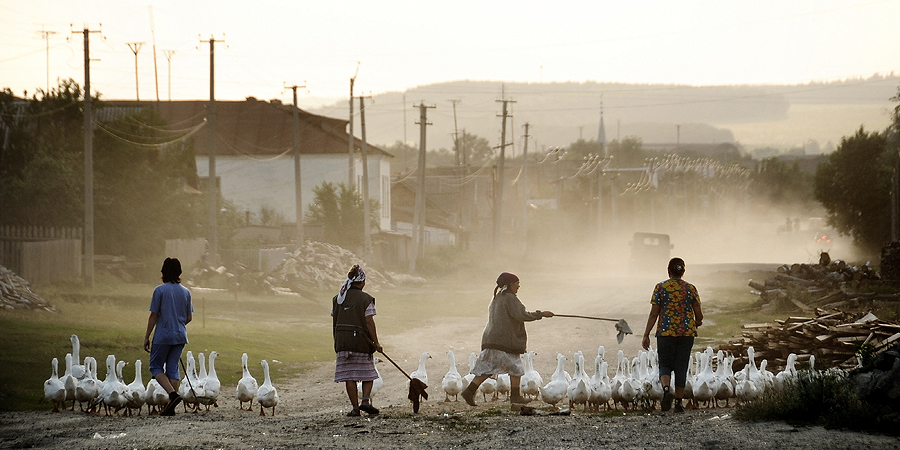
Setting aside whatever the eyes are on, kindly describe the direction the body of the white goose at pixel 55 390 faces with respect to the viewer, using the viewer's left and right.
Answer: facing away from the viewer

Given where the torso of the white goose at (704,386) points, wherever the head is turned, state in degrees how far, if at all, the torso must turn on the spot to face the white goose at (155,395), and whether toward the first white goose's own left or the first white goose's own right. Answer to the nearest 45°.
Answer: approximately 90° to the first white goose's own left

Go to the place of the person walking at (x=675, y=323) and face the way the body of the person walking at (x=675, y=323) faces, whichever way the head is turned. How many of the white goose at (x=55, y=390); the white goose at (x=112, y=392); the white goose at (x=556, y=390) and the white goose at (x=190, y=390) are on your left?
4

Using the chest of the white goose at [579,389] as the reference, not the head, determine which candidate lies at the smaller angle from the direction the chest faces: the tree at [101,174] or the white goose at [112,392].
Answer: the tree

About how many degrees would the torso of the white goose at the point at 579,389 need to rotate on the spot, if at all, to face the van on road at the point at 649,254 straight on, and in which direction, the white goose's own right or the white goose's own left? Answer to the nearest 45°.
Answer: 0° — it already faces it

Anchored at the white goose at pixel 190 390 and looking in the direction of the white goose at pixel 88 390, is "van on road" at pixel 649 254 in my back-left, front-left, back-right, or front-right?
back-right

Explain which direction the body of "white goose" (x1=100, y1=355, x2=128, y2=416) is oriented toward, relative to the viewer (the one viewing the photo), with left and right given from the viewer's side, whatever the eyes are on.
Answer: facing away from the viewer

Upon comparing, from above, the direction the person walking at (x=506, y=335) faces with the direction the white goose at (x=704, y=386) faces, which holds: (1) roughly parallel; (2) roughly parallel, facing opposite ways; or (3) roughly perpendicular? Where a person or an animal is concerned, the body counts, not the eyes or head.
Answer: roughly perpendicular

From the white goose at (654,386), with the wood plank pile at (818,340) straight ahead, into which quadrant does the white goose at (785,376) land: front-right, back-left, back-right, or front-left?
front-right

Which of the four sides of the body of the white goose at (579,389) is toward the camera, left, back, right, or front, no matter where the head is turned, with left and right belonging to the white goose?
back

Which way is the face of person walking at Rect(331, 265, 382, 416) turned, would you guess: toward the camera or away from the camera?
away from the camera

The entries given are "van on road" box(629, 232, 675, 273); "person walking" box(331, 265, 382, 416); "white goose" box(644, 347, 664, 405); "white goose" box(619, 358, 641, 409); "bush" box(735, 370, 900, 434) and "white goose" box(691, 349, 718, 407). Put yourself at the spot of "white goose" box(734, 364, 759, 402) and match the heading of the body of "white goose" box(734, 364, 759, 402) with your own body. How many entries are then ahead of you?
1

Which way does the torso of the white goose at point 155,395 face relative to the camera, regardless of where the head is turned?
away from the camera

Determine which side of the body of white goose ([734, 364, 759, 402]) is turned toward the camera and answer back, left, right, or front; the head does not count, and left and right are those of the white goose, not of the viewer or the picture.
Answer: back

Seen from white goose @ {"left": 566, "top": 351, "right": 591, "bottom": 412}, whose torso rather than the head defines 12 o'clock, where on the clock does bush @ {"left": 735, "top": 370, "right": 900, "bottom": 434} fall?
The bush is roughly at 4 o'clock from the white goose.

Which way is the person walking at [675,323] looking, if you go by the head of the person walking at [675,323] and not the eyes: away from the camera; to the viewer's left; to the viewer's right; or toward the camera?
away from the camera

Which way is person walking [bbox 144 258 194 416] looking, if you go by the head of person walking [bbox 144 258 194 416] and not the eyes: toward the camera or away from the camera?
away from the camera

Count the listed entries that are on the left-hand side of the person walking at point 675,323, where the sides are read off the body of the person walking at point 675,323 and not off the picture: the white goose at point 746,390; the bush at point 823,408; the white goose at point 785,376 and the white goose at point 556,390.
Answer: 1

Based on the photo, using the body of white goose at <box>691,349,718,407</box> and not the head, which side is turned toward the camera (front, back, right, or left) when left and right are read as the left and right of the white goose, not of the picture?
back

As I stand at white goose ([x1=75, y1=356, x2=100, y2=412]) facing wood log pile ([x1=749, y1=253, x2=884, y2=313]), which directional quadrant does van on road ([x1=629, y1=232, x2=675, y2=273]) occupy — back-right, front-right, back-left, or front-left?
front-left
